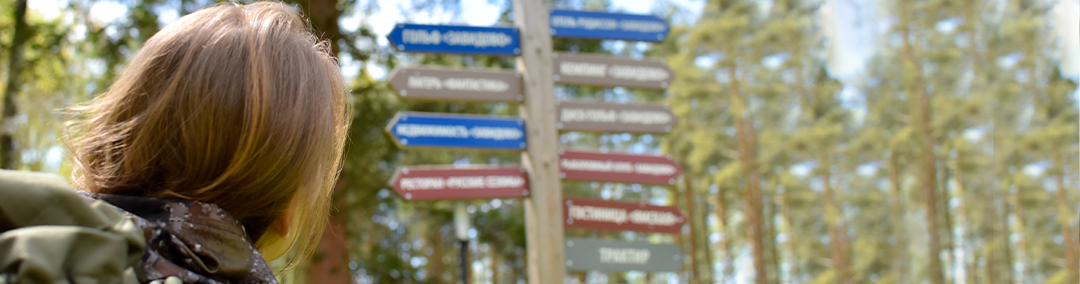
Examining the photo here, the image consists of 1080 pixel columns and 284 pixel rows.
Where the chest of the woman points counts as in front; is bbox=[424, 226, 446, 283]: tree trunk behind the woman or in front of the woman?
in front

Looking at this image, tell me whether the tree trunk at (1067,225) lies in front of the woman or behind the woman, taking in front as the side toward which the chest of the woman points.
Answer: in front

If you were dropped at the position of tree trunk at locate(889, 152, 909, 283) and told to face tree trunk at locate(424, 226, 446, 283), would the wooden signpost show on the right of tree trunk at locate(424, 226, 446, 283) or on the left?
left

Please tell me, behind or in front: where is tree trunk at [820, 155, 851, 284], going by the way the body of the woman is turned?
in front

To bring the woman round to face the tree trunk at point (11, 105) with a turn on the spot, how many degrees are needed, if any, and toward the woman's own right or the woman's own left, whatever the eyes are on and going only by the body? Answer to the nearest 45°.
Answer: approximately 45° to the woman's own left

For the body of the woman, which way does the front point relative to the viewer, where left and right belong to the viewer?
facing away from the viewer and to the right of the viewer

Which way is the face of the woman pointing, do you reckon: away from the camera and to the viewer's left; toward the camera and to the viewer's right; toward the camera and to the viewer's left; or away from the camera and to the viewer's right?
away from the camera and to the viewer's right

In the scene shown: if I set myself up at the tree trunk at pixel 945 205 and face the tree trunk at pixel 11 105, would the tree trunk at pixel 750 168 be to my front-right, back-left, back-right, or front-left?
front-right
